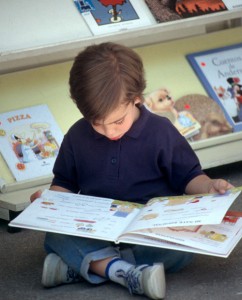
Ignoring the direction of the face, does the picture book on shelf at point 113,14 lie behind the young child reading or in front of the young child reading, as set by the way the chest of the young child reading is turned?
behind

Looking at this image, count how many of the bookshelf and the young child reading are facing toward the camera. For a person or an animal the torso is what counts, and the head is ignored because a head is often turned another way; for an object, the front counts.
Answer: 2

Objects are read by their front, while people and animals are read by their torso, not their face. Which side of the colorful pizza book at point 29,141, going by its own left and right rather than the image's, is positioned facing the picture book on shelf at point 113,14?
left

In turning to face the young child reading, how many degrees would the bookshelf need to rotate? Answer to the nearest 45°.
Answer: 0° — it already faces them
